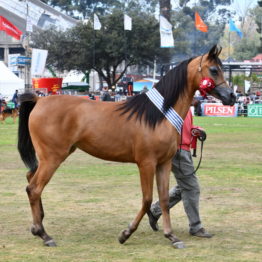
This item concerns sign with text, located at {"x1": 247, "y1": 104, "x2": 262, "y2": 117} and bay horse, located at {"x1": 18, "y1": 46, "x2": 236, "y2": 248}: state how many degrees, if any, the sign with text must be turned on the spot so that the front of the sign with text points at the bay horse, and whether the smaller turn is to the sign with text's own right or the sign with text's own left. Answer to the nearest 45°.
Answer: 0° — it already faces it

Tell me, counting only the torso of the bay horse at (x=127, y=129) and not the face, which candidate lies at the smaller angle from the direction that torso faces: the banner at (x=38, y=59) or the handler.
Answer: the handler

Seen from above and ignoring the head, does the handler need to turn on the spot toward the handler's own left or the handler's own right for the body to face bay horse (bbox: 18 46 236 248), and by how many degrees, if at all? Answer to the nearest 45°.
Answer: approximately 135° to the handler's own right

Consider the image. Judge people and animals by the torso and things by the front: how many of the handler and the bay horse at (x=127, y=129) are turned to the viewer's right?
2

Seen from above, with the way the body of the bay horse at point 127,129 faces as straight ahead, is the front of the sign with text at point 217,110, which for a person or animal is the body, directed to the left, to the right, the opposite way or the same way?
to the right

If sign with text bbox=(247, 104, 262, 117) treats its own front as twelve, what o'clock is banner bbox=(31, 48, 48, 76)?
The banner is roughly at 3 o'clock from the sign with text.

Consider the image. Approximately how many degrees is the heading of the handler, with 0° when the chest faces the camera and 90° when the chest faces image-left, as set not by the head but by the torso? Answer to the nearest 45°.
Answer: approximately 270°

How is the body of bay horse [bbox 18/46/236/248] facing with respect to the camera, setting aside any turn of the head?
to the viewer's right

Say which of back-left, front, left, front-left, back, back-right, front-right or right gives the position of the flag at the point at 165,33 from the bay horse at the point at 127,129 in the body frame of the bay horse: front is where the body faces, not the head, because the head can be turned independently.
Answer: left

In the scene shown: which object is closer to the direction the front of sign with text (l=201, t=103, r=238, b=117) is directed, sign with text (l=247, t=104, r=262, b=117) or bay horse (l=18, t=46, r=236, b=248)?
the bay horse

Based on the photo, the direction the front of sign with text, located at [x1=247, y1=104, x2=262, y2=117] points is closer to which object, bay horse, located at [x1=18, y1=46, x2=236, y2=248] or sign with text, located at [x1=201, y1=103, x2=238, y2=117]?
the bay horse

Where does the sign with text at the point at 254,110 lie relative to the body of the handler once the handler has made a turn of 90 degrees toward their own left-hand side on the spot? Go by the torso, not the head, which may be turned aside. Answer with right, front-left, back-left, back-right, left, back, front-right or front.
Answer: front

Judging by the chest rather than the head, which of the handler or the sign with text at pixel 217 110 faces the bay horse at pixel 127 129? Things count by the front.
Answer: the sign with text
